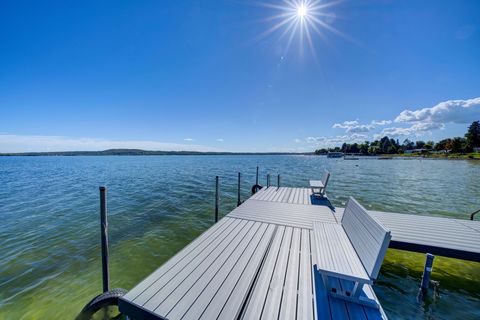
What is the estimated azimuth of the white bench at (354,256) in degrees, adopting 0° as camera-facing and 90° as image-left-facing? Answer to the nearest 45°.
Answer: approximately 90°
